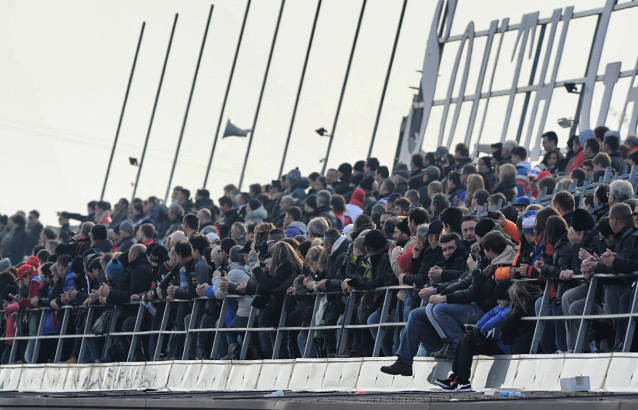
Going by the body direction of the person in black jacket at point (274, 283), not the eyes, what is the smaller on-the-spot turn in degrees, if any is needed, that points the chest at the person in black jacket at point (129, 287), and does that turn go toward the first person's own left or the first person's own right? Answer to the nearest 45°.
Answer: approximately 45° to the first person's own right

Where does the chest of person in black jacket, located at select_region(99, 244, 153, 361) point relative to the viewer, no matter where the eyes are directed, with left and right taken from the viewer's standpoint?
facing to the left of the viewer

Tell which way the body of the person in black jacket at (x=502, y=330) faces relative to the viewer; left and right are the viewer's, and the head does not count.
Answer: facing to the left of the viewer

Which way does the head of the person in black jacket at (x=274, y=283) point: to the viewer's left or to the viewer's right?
to the viewer's left

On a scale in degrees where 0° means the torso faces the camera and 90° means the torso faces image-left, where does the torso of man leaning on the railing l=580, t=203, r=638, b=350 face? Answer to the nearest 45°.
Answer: approximately 90°

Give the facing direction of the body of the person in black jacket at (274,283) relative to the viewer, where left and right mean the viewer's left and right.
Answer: facing to the left of the viewer

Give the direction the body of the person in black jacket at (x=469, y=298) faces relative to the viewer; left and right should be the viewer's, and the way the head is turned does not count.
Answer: facing to the left of the viewer
